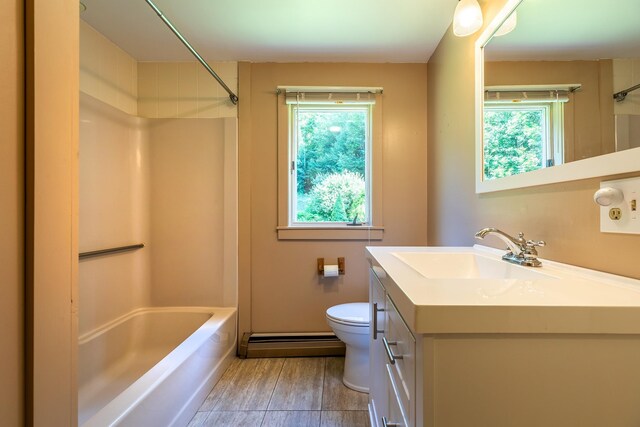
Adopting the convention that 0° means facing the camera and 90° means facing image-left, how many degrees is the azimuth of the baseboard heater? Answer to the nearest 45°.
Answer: approximately 0°

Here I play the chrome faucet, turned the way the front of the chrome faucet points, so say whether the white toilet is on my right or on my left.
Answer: on my right

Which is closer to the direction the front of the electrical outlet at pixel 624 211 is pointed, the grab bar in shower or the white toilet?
the grab bar in shower

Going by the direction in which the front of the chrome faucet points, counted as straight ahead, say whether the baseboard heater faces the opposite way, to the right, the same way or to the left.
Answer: to the left

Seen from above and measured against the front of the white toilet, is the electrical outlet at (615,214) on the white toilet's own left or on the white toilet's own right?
on the white toilet's own left
